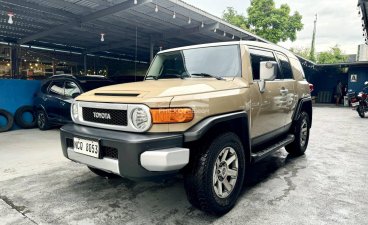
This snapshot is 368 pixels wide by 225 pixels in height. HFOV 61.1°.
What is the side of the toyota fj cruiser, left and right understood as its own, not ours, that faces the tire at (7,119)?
right

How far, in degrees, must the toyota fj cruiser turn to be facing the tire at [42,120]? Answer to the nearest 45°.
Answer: approximately 90° to its right

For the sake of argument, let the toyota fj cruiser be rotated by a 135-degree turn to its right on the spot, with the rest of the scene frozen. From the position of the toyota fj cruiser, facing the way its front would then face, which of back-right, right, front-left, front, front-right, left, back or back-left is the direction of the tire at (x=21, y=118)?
front-left

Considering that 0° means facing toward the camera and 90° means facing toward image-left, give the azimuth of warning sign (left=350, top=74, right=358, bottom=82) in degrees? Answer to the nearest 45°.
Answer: approximately 0°

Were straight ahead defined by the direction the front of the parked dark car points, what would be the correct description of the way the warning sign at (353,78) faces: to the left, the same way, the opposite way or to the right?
to the right

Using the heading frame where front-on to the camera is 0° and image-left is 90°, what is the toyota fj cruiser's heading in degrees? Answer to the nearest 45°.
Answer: approximately 45°

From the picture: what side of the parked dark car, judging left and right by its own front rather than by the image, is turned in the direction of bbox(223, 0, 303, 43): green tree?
left
